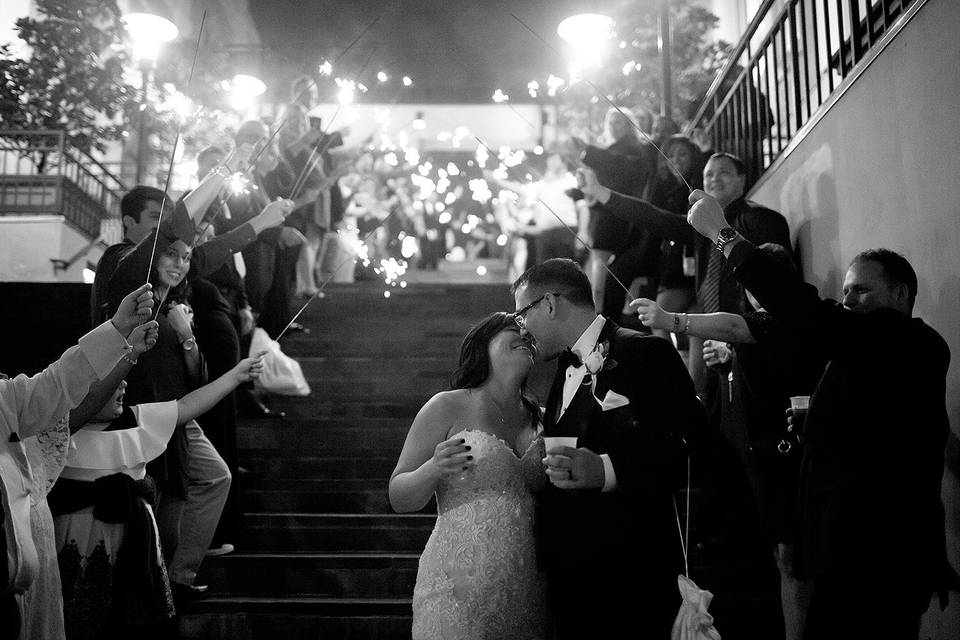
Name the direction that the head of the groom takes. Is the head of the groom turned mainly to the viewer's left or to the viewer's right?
to the viewer's left

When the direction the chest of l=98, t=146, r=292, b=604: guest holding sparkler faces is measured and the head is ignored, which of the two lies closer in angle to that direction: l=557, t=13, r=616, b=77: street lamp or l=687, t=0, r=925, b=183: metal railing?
the metal railing

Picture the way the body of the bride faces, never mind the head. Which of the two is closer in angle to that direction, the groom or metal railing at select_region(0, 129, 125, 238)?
the groom

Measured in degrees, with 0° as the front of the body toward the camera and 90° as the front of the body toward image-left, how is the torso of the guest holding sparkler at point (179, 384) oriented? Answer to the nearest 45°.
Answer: approximately 315°

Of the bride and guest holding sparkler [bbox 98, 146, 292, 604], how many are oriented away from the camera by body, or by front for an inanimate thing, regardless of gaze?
0

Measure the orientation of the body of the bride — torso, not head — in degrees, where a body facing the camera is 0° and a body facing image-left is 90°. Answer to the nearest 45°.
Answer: approximately 315°

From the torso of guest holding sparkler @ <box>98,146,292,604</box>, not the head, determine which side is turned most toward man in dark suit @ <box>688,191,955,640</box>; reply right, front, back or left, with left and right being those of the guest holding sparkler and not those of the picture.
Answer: front

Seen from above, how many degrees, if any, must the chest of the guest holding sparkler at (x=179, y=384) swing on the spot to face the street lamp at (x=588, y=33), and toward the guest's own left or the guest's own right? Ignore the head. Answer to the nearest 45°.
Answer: approximately 90° to the guest's own left

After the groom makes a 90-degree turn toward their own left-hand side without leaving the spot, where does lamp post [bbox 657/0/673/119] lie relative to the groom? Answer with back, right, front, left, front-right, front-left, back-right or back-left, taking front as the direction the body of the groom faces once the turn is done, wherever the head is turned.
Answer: back-left

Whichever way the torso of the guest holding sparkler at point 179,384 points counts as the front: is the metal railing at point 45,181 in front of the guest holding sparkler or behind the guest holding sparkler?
behind

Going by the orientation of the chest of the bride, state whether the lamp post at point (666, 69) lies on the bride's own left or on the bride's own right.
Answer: on the bride's own left

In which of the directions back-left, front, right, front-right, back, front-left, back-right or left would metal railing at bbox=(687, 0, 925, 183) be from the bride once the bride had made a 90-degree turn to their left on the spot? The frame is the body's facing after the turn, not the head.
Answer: front

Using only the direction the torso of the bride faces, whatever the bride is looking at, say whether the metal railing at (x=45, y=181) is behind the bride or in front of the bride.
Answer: behind

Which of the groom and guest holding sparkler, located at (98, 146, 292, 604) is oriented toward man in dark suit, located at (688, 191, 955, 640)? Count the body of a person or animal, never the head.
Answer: the guest holding sparkler
